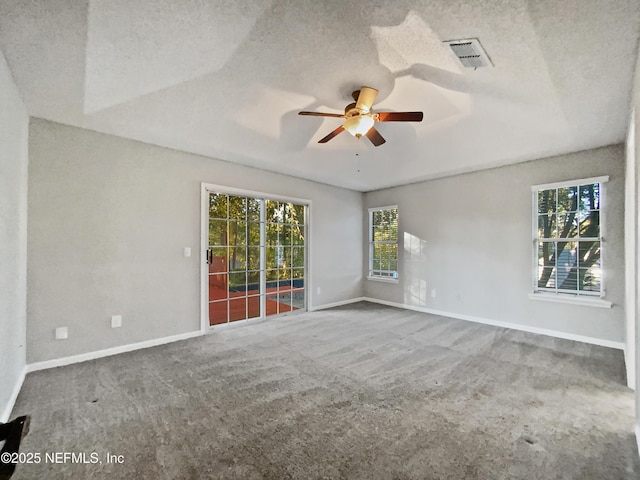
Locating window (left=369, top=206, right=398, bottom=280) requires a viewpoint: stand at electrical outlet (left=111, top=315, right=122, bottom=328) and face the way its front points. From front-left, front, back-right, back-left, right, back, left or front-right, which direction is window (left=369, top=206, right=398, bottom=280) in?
left

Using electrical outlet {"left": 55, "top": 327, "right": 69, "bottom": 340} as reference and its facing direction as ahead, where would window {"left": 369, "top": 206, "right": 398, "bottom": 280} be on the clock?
The window is roughly at 9 o'clock from the electrical outlet.

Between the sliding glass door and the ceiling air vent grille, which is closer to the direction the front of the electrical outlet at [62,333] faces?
the ceiling air vent grille

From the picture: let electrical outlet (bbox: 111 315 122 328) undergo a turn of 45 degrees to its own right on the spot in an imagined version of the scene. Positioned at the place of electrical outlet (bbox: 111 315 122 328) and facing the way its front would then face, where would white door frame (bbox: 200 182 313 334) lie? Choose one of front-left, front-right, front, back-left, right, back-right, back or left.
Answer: back-left

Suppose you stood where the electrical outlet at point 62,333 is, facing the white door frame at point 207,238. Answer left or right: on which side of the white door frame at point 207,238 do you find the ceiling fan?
right

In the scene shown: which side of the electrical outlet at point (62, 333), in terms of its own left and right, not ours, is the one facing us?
front

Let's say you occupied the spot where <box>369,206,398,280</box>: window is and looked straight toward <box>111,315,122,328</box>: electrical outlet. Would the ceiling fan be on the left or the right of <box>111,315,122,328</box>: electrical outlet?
left

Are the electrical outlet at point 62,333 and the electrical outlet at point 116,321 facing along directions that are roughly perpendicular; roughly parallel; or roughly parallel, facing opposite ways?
roughly parallel

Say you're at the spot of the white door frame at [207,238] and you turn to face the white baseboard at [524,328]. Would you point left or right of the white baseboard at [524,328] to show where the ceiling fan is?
right

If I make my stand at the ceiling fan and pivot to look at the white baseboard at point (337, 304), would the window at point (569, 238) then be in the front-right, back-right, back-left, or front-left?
front-right

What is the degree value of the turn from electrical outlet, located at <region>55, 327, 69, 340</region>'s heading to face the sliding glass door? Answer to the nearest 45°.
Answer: approximately 90° to its left

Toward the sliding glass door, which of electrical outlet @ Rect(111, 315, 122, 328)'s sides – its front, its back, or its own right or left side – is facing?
left
